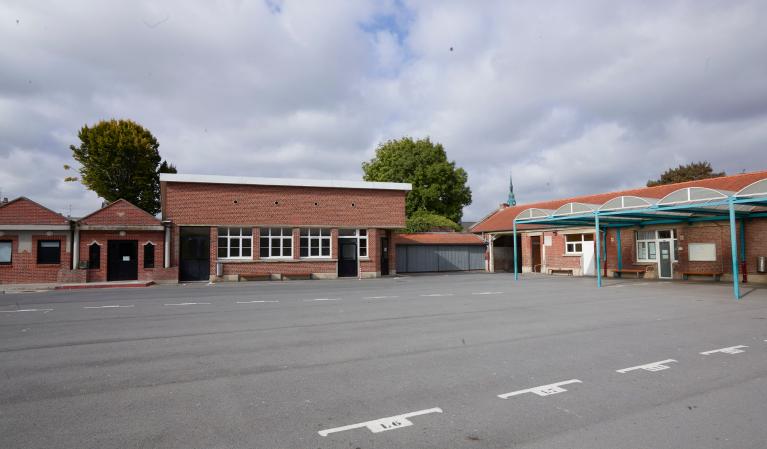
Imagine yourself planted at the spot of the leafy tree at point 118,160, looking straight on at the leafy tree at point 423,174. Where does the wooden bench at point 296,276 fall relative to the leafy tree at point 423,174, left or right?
right

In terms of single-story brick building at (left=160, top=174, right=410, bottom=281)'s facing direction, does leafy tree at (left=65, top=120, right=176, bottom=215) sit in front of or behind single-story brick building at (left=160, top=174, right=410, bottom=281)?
behind

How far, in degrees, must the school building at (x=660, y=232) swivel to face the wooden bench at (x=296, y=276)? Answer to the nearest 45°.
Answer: approximately 45° to its right

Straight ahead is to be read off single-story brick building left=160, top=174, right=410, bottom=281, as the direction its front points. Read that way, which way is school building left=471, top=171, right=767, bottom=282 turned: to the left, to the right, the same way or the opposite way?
to the right

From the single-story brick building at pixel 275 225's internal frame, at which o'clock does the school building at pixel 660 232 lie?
The school building is roughly at 10 o'clock from the single-story brick building.

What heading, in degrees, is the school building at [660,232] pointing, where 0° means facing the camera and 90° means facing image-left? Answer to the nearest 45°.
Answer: approximately 45°

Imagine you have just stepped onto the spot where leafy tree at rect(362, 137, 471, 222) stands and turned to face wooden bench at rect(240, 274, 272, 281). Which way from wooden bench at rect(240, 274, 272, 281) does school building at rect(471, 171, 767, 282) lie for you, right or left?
left

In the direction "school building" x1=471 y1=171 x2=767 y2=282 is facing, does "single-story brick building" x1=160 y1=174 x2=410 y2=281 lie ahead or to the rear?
ahead

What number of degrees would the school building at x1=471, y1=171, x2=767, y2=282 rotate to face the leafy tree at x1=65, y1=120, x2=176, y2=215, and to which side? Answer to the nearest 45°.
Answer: approximately 45° to its right

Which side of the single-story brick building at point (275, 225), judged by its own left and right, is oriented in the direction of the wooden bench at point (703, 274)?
left

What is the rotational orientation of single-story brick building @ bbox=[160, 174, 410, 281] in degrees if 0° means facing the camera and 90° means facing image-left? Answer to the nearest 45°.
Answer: approximately 0°
